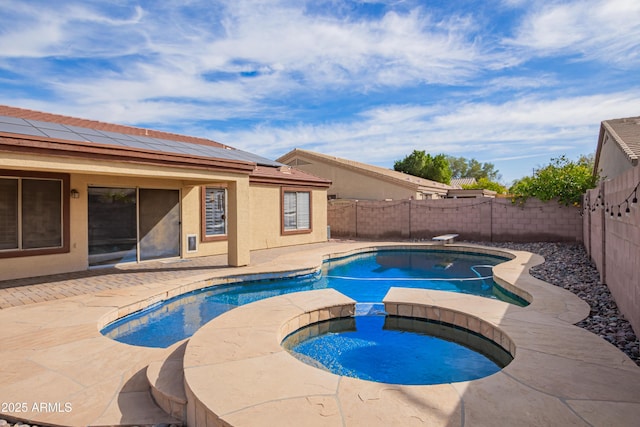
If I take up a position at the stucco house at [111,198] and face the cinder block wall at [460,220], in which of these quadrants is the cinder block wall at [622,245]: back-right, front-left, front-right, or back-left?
front-right
